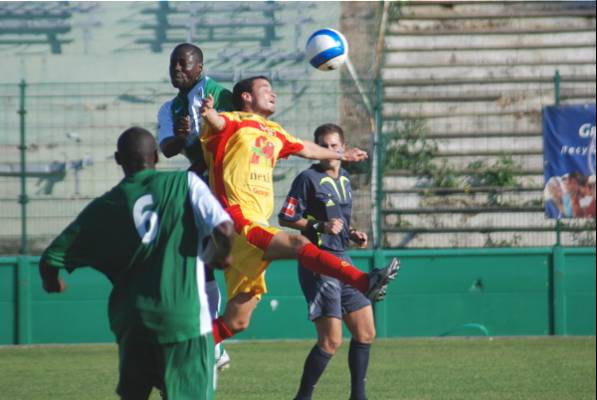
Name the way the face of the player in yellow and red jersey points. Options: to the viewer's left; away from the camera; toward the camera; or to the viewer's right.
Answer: to the viewer's right

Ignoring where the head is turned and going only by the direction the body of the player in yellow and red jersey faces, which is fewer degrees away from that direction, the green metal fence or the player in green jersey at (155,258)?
the player in green jersey

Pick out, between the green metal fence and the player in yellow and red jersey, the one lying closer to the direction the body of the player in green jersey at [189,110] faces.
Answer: the player in yellow and red jersey

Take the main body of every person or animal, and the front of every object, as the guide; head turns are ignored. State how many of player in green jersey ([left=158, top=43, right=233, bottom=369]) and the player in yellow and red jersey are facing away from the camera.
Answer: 0

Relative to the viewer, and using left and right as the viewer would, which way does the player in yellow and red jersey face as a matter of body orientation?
facing the viewer and to the right of the viewer

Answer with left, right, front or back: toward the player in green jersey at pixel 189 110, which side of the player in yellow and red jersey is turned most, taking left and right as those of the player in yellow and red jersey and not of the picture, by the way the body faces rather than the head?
back

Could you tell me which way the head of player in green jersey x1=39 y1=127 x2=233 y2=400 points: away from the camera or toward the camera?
away from the camera

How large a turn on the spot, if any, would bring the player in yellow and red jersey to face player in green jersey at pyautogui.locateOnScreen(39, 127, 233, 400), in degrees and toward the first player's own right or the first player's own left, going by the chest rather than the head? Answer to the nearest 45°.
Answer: approximately 45° to the first player's own right
